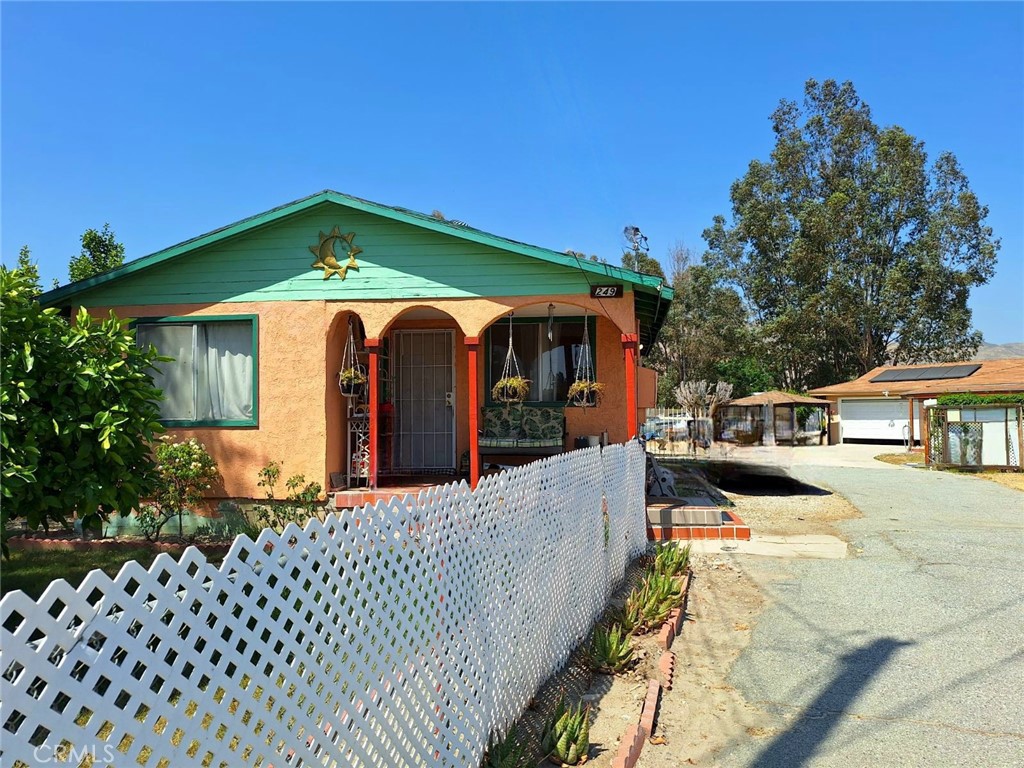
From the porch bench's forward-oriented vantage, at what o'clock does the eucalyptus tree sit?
The eucalyptus tree is roughly at 7 o'clock from the porch bench.

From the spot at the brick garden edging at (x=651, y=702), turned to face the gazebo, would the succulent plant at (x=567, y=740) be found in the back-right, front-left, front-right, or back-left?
back-left

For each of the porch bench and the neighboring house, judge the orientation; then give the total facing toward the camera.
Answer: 2

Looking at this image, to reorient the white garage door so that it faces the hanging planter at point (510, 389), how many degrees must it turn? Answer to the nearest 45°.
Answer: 0° — it already faces it

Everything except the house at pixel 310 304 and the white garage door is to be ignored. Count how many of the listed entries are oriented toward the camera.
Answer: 2

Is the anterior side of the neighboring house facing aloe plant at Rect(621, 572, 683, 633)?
yes

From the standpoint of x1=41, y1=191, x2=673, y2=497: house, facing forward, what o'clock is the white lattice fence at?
The white lattice fence is roughly at 12 o'clock from the house.

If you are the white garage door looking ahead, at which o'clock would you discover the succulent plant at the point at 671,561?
The succulent plant is roughly at 12 o'clock from the white garage door.
